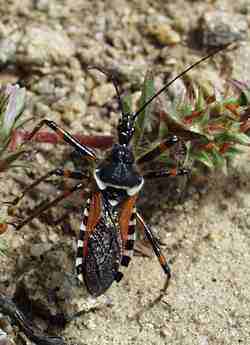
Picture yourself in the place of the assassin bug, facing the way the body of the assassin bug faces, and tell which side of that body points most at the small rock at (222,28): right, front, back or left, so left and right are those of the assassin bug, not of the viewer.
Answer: front

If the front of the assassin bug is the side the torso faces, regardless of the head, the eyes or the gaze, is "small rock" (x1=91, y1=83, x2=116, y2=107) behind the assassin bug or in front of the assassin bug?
in front

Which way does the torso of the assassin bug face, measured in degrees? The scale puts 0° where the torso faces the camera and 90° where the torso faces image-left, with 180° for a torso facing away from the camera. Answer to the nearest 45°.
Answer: approximately 180°

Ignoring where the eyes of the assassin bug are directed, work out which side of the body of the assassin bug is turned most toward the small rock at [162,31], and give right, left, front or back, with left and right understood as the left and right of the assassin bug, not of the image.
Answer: front

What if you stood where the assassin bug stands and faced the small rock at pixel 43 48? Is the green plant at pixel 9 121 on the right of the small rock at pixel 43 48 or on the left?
left

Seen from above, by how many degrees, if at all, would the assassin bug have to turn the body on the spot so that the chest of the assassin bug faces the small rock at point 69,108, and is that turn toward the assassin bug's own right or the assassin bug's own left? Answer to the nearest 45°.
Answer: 0° — it already faces it
